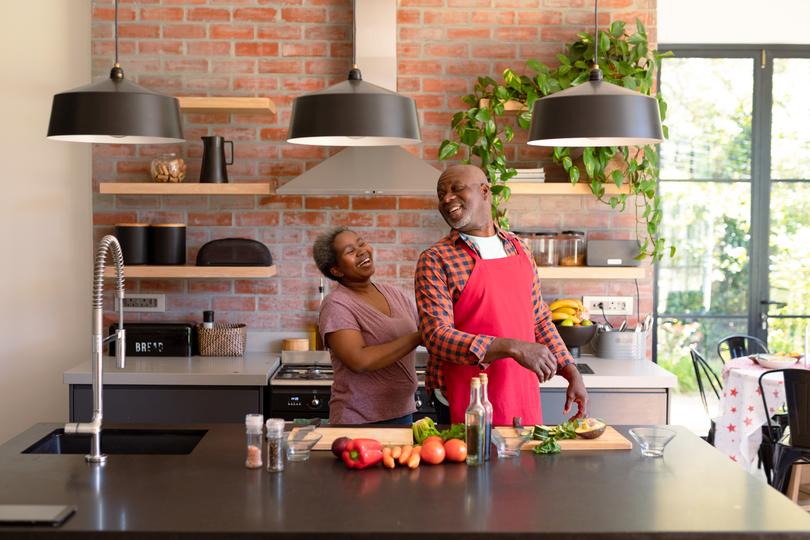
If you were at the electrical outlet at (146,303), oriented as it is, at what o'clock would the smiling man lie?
The smiling man is roughly at 11 o'clock from the electrical outlet.

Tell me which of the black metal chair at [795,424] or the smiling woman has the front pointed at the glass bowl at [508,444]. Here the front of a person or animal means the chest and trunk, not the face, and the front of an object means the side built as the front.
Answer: the smiling woman

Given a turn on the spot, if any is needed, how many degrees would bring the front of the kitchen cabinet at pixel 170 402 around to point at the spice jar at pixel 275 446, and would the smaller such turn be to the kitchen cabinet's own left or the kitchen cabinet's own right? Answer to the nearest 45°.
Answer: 0° — it already faces it

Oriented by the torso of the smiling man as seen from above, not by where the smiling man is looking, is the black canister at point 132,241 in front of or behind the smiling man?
behind

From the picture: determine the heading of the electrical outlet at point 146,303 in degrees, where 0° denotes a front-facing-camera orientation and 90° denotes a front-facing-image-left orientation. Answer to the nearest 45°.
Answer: approximately 0°

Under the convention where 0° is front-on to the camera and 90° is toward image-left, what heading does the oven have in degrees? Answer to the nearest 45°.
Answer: approximately 0°

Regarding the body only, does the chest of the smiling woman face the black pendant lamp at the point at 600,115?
yes

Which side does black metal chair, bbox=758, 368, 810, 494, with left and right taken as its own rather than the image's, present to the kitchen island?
back

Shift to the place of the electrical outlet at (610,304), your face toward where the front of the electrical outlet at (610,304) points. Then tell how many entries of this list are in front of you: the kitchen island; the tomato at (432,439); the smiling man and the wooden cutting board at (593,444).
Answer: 4

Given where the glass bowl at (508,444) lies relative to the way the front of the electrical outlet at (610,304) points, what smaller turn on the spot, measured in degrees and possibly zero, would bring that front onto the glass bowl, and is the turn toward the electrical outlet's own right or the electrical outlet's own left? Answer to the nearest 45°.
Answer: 0° — it already faces it
